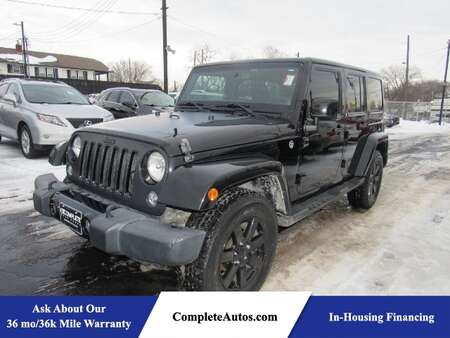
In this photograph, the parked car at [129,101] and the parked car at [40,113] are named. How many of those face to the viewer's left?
0

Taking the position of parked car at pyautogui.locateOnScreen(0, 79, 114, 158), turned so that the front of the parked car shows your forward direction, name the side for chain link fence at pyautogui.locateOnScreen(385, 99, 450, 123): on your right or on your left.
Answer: on your left

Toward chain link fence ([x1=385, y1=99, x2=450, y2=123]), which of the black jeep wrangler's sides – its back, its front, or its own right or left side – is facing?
back

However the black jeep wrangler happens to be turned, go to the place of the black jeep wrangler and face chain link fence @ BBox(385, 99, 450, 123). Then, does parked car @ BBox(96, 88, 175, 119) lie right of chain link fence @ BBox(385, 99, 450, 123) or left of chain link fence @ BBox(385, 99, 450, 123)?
left

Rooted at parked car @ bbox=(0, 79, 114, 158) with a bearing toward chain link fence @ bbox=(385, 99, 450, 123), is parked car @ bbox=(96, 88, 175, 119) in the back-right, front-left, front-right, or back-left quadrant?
front-left

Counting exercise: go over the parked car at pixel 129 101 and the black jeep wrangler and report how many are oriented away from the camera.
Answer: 0

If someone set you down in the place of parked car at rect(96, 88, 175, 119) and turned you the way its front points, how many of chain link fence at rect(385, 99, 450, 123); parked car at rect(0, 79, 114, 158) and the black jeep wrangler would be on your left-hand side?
1

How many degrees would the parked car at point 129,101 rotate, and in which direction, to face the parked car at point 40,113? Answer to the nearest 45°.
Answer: approximately 90° to its right

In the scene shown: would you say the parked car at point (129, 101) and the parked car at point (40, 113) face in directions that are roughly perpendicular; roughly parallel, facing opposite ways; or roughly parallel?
roughly parallel

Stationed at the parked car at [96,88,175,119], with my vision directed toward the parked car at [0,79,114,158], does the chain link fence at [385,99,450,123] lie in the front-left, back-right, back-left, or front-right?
back-left

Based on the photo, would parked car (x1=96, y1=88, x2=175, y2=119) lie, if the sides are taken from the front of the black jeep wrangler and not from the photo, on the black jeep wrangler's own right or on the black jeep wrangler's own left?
on the black jeep wrangler's own right

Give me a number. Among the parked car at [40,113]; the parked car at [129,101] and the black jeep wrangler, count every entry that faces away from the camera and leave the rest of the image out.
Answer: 0

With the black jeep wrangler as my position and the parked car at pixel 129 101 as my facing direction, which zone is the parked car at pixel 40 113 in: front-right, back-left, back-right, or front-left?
front-left

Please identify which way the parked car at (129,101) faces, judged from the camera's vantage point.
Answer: facing the viewer and to the right of the viewer

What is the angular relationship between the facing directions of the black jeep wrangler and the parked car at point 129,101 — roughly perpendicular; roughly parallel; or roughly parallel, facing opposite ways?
roughly perpendicular

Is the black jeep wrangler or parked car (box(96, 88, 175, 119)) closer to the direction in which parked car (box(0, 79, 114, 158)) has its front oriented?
the black jeep wrangler

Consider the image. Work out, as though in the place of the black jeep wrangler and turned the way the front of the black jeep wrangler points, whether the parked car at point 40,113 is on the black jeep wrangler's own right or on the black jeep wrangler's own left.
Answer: on the black jeep wrangler's own right

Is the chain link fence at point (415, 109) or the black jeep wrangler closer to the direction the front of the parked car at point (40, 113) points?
the black jeep wrangler

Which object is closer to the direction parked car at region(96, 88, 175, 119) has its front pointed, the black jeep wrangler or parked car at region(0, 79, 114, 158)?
the black jeep wrangler
